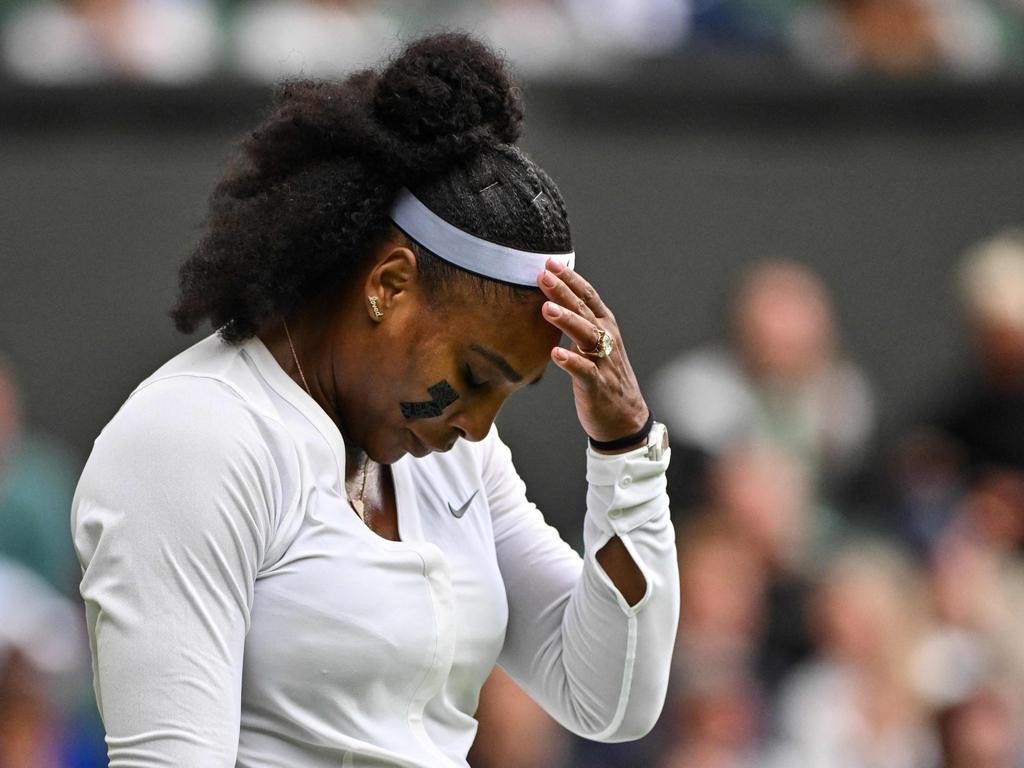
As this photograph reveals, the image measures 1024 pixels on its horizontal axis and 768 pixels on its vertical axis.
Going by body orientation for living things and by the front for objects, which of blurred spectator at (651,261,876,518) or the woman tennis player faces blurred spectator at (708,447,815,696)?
blurred spectator at (651,261,876,518)

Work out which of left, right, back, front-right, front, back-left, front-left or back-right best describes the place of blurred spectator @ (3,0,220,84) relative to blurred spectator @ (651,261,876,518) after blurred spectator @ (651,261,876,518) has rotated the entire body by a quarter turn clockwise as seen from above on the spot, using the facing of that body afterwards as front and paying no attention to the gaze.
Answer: front

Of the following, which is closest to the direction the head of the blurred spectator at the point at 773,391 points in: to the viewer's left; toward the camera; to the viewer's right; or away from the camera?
toward the camera

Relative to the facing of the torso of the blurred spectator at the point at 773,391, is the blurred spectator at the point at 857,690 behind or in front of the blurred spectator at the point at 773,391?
in front

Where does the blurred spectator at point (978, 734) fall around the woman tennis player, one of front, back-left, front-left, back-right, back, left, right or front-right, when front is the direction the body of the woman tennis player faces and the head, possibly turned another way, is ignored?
left

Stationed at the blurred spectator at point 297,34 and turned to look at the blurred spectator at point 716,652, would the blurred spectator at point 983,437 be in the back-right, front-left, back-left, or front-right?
front-left

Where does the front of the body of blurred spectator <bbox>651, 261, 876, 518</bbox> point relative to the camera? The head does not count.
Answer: toward the camera

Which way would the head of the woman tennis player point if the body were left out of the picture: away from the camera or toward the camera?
toward the camera

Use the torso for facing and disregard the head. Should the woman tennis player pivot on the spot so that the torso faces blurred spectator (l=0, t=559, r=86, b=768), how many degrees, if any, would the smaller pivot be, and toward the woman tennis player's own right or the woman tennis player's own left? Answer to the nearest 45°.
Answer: approximately 180°

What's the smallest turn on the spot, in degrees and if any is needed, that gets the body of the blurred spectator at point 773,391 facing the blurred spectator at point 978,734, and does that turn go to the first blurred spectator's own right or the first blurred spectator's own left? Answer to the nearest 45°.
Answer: approximately 45° to the first blurred spectator's own left

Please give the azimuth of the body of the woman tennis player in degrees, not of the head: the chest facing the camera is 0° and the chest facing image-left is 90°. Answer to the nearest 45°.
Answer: approximately 315°

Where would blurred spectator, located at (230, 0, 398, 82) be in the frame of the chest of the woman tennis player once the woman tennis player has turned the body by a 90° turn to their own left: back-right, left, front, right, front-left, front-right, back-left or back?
front-left

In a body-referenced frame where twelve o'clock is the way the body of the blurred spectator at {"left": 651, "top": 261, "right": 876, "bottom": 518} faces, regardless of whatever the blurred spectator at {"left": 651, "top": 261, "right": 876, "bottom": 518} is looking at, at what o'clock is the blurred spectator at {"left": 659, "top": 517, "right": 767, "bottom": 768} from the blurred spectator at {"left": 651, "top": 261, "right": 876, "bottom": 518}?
the blurred spectator at {"left": 659, "top": 517, "right": 767, "bottom": 768} is roughly at 12 o'clock from the blurred spectator at {"left": 651, "top": 261, "right": 876, "bottom": 518}.

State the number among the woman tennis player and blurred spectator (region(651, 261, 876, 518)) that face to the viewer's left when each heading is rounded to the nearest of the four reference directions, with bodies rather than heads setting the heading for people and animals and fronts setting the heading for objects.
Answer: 0

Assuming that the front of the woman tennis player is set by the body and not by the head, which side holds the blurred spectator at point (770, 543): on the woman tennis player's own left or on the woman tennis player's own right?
on the woman tennis player's own left

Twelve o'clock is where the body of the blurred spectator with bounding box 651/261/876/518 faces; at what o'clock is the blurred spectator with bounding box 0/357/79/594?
the blurred spectator with bounding box 0/357/79/594 is roughly at 2 o'clock from the blurred spectator with bounding box 651/261/876/518.
